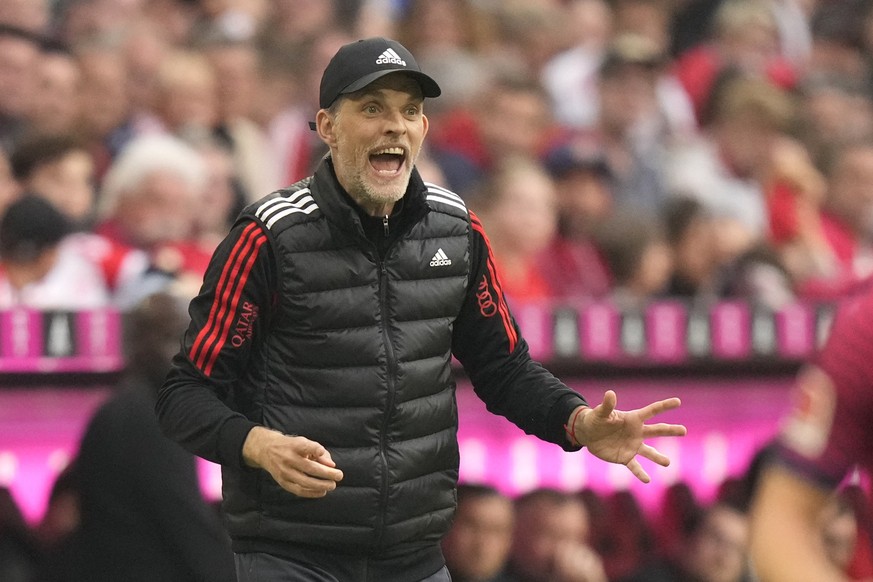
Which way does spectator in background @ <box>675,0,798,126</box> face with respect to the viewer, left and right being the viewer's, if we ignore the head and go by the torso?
facing the viewer

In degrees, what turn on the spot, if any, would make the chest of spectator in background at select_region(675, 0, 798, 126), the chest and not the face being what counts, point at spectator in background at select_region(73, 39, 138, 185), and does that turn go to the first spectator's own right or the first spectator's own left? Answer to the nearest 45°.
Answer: approximately 45° to the first spectator's own right

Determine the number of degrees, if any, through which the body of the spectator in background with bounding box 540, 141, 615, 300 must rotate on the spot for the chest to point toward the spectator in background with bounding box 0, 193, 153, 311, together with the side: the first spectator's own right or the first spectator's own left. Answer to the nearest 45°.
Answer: approximately 90° to the first spectator's own right

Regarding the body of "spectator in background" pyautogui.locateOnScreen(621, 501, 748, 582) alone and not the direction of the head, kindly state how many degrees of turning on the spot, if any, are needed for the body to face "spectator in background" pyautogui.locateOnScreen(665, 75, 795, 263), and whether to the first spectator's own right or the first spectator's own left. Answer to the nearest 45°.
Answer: approximately 135° to the first spectator's own left

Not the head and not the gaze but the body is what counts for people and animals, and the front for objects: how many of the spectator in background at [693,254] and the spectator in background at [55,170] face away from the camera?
0

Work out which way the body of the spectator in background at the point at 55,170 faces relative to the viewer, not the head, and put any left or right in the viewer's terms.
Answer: facing the viewer and to the right of the viewer

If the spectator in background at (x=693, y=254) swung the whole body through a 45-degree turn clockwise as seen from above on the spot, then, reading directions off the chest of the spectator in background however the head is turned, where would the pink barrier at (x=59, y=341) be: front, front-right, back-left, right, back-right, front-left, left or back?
front-right
